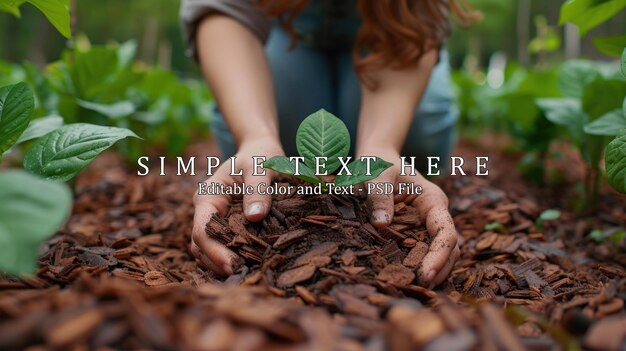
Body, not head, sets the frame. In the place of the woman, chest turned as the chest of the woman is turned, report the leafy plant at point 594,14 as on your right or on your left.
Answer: on your left

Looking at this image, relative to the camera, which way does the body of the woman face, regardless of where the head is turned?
toward the camera

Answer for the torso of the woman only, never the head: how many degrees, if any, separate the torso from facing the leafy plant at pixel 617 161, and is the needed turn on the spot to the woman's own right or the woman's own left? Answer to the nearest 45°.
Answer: approximately 45° to the woman's own left

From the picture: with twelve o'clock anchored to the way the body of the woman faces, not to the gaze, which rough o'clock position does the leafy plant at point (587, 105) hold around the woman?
The leafy plant is roughly at 9 o'clock from the woman.

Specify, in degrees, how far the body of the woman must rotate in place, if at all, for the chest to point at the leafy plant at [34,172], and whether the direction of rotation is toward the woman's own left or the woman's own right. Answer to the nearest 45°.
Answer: approximately 45° to the woman's own right
